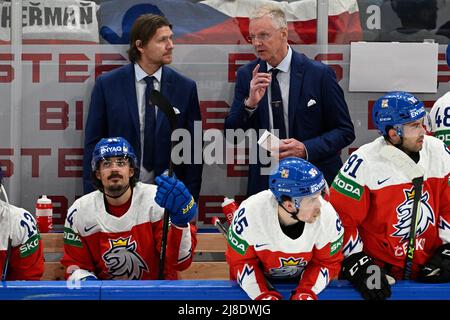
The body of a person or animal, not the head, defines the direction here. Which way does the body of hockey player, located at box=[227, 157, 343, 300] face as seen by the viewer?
toward the camera

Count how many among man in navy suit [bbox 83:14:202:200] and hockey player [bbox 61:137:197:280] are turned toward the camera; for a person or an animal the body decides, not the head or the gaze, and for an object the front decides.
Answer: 2

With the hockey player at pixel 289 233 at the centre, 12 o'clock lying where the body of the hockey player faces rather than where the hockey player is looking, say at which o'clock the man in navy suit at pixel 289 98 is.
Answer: The man in navy suit is roughly at 6 o'clock from the hockey player.

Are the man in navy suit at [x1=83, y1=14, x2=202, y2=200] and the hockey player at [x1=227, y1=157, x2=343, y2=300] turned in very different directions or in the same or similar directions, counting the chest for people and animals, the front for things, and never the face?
same or similar directions

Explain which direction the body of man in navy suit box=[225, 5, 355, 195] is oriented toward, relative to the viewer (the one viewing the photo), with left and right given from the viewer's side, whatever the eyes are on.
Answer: facing the viewer and to the left of the viewer

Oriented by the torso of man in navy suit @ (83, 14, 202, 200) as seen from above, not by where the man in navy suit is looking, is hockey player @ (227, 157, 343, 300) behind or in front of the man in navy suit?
in front

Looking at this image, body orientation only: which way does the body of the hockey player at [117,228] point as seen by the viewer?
toward the camera

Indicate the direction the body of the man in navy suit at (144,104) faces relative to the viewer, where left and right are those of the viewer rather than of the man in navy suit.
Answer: facing the viewer

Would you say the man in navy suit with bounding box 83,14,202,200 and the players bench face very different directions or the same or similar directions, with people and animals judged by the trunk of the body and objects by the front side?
same or similar directions
